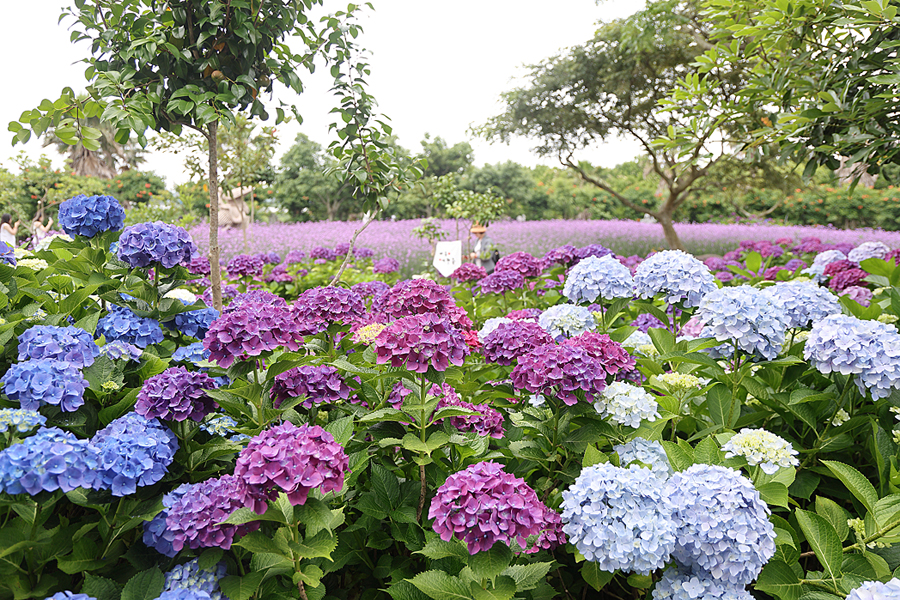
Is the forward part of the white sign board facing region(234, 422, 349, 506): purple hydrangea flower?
yes

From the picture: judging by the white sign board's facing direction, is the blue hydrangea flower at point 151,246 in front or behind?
in front

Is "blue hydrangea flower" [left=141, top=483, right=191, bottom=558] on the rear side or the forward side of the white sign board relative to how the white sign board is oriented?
on the forward side

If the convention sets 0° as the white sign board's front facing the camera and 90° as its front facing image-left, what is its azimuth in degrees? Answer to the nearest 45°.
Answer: approximately 0°

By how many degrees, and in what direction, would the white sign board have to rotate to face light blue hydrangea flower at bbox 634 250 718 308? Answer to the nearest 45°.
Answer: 0° — it already faces it

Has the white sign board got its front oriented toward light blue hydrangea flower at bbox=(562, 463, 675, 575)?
yes

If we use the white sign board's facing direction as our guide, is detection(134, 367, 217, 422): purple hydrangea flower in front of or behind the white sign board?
in front

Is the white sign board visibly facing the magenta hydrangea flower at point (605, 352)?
yes
